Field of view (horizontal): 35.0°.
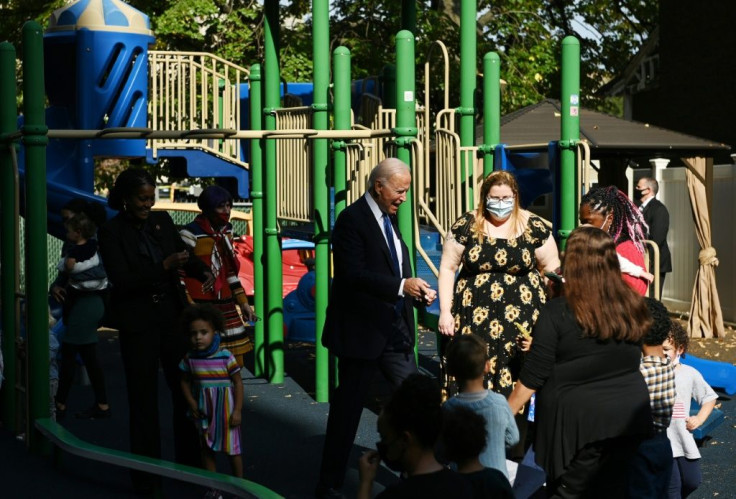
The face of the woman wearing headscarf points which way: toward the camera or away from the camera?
toward the camera

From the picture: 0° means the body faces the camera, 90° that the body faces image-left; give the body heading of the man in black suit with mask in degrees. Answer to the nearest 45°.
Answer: approximately 90°

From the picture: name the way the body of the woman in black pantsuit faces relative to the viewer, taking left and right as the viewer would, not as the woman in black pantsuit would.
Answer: facing the viewer and to the right of the viewer

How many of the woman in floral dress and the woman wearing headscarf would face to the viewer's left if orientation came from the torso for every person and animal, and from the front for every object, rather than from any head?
0

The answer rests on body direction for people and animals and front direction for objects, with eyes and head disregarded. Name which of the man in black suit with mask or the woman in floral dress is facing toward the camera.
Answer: the woman in floral dress

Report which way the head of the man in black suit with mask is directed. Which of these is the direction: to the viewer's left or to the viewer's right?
to the viewer's left

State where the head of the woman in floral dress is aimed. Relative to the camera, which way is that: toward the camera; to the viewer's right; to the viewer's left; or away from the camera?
toward the camera

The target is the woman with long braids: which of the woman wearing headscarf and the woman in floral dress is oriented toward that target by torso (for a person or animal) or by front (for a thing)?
the woman wearing headscarf

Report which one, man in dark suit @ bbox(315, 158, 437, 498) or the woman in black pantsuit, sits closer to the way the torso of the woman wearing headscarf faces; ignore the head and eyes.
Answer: the man in dark suit

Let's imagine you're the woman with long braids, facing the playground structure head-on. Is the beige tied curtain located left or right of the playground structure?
right

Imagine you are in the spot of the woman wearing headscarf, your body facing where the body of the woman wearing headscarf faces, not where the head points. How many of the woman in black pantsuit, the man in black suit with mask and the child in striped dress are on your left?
1

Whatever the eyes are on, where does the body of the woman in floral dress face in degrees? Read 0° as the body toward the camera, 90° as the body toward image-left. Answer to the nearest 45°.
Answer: approximately 0°

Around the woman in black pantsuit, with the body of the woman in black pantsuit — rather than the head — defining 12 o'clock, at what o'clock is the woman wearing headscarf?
The woman wearing headscarf is roughly at 8 o'clock from the woman in black pantsuit.

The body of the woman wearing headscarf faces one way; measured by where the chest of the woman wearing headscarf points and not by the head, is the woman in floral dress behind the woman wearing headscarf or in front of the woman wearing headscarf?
in front
